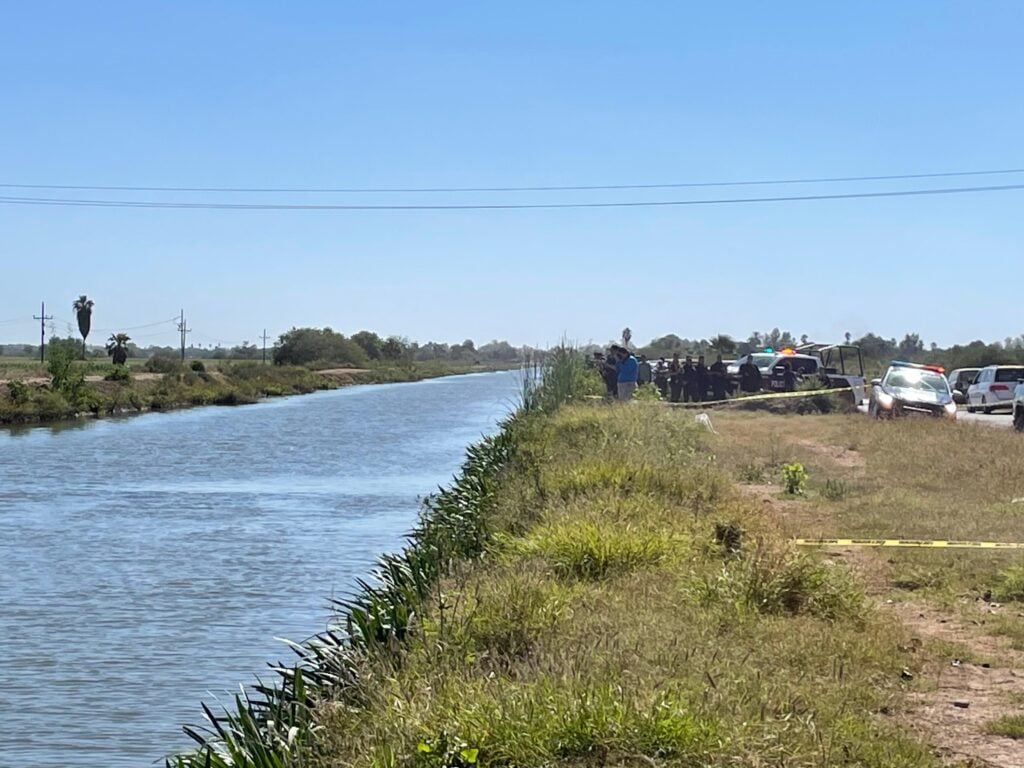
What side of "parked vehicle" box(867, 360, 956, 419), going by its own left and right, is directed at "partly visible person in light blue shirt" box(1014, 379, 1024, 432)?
left

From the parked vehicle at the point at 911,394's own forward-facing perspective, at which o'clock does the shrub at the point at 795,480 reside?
The shrub is roughly at 12 o'clock from the parked vehicle.

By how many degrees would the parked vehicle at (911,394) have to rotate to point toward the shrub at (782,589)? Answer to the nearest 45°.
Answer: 0° — it already faces it

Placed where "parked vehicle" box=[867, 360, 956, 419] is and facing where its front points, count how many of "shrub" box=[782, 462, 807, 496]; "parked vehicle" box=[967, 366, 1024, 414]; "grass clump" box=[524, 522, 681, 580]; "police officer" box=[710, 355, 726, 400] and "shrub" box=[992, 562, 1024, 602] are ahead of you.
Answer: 3

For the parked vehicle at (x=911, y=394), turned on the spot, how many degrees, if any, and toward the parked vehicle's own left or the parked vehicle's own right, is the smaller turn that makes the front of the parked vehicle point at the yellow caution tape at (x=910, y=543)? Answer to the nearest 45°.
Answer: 0° — it already faces it

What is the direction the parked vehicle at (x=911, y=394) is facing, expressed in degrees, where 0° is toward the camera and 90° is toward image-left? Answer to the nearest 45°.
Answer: approximately 0°

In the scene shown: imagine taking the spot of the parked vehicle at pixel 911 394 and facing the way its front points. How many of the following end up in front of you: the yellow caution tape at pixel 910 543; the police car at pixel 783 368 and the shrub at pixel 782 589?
2

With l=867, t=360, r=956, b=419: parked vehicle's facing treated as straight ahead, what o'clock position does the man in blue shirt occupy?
The man in blue shirt is roughly at 4 o'clock from the parked vehicle.

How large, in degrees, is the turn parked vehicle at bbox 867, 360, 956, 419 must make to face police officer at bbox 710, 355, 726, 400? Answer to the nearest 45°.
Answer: approximately 135° to its right

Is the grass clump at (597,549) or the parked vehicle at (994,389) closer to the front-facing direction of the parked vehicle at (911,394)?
the grass clump

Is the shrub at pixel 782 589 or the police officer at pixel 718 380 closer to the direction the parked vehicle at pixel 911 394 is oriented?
the shrub

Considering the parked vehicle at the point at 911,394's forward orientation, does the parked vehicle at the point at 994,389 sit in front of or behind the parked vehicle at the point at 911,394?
behind
